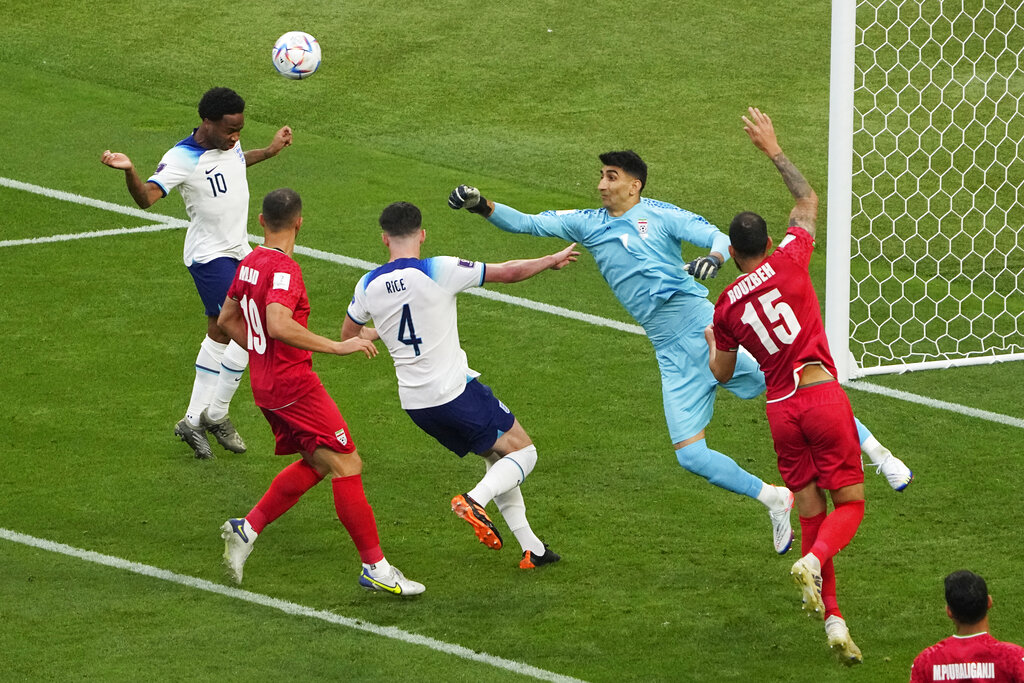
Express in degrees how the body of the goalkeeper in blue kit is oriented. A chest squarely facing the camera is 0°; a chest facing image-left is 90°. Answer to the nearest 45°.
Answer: approximately 45°

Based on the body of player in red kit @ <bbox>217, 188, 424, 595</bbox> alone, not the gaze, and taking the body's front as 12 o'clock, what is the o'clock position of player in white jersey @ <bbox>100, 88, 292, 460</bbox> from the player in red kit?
The player in white jersey is roughly at 10 o'clock from the player in red kit.

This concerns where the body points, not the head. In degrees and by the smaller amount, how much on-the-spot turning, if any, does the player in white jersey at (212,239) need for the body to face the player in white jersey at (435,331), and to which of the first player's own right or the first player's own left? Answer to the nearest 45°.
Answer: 0° — they already face them

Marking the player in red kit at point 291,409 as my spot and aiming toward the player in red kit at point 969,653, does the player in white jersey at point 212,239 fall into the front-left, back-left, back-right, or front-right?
back-left

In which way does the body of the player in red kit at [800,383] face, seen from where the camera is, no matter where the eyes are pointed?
away from the camera

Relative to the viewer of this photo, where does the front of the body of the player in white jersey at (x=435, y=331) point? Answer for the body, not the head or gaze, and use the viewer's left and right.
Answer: facing away from the viewer and to the right of the viewer

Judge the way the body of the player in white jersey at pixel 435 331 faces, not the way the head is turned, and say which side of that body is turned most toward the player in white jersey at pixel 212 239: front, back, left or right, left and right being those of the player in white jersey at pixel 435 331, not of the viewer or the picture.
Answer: left

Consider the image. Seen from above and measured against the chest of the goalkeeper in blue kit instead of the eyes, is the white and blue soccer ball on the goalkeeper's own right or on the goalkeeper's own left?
on the goalkeeper's own right

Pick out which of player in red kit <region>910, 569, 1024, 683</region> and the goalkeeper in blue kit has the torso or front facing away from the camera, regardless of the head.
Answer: the player in red kit

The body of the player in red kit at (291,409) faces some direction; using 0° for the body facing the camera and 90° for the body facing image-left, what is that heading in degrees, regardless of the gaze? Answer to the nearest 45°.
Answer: approximately 225°

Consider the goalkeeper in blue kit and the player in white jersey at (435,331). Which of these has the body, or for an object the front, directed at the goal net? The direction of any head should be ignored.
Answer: the player in white jersey

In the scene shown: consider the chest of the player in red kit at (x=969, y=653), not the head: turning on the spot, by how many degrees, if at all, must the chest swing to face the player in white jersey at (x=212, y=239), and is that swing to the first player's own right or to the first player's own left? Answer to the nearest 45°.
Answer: approximately 45° to the first player's own left

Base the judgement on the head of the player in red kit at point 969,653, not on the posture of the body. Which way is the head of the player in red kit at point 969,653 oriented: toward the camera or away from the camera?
away from the camera

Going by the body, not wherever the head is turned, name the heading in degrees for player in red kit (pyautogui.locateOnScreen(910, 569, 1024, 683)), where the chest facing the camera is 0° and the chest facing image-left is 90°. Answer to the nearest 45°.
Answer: approximately 180°
